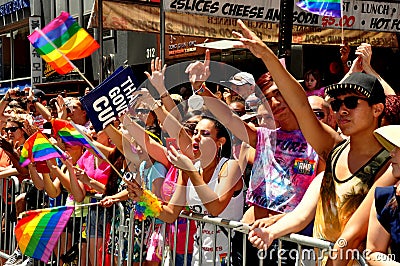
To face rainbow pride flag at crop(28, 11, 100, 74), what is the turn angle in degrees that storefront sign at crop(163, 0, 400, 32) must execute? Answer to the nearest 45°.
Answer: approximately 45° to its right

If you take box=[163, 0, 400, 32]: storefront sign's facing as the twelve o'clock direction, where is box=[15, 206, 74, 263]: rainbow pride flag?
The rainbow pride flag is roughly at 1 o'clock from the storefront sign.

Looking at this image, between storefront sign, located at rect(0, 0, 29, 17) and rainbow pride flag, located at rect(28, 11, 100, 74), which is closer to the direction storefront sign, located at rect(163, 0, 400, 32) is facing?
the rainbow pride flag

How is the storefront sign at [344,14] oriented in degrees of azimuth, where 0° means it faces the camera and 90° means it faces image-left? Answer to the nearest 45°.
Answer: approximately 0°

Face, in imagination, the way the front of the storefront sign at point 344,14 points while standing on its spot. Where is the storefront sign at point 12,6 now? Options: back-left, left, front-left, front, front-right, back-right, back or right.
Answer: back-right

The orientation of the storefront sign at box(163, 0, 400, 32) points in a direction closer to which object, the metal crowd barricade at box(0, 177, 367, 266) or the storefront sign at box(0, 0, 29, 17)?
the metal crowd barricade

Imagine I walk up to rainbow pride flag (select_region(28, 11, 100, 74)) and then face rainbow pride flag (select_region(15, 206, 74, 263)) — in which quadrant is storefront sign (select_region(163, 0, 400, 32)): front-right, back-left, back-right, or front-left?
back-left

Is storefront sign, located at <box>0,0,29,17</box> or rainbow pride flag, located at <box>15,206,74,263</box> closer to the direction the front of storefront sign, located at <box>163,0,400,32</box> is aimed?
the rainbow pride flag

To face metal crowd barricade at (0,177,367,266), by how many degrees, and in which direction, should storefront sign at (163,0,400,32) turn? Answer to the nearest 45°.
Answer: approximately 45° to its right
